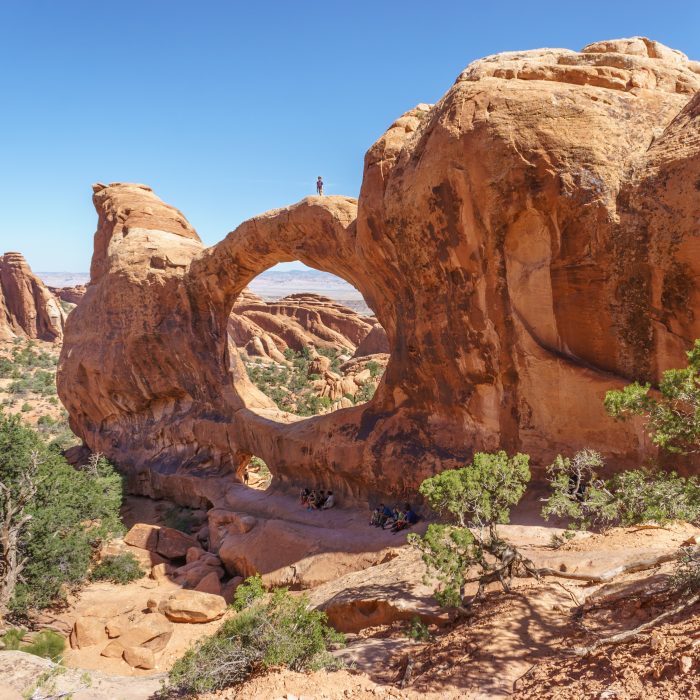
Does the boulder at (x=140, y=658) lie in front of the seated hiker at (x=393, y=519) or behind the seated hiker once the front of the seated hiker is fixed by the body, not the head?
in front

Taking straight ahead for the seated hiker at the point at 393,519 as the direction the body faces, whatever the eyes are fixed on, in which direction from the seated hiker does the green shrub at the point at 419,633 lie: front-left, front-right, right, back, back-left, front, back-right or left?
front-left

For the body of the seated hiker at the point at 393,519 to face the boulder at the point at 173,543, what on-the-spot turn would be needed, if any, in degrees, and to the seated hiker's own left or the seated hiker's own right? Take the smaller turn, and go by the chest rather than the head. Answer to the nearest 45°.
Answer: approximately 90° to the seated hiker's own right

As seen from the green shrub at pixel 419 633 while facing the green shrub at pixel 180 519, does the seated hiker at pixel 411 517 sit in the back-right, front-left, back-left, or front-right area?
front-right

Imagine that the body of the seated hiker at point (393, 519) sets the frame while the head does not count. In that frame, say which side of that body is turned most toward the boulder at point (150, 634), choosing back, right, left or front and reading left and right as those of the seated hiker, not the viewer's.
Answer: front

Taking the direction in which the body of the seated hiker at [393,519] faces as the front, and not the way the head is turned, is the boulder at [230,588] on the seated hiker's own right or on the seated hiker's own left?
on the seated hiker's own right

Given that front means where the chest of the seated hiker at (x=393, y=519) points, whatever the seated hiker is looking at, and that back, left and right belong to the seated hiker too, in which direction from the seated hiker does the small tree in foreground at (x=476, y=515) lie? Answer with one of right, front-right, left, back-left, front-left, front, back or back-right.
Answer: front-left

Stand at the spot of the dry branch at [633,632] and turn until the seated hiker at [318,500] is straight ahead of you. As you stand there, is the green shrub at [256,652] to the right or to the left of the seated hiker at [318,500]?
left

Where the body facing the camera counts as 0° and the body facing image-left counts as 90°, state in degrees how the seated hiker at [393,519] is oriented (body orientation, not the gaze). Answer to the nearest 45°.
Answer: approximately 45°

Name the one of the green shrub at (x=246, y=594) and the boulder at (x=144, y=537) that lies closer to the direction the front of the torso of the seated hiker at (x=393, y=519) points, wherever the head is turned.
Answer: the green shrub

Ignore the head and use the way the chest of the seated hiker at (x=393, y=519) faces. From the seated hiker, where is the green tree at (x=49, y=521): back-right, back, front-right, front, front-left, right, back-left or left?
front-right
